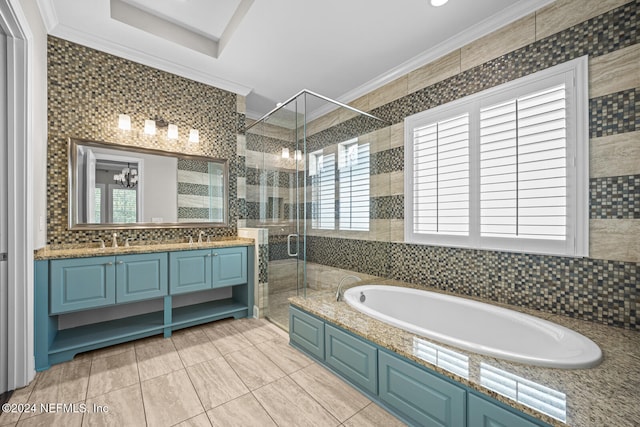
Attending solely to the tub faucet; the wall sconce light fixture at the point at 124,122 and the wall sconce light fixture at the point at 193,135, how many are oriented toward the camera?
2

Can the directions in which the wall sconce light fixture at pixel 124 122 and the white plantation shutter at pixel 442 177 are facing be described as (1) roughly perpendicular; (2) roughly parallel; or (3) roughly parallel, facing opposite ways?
roughly perpendicular

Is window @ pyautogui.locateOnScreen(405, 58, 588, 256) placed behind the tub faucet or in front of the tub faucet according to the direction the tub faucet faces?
in front

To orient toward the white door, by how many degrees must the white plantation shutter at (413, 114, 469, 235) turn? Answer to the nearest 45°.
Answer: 0° — it already faces it

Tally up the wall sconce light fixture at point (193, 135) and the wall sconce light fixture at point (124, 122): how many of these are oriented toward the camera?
2

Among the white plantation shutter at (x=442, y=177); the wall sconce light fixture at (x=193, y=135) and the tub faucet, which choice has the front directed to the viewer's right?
the tub faucet

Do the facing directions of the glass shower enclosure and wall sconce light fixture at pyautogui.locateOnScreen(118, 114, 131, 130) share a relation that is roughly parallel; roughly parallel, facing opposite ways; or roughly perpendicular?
roughly perpendicular

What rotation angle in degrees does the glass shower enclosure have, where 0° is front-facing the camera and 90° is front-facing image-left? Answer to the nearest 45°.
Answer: approximately 45°

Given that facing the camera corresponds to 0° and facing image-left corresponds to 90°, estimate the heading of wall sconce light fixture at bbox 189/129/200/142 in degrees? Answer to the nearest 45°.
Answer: approximately 0°

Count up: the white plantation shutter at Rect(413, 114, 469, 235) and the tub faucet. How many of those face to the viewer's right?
1

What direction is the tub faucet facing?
to the viewer's right

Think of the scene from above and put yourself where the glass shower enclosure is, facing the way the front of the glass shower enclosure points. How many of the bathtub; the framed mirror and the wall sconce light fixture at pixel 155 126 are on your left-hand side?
1

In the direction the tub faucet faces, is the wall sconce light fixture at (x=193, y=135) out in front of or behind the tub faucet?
behind

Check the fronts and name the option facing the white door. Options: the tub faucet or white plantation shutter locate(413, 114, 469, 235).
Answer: the white plantation shutter

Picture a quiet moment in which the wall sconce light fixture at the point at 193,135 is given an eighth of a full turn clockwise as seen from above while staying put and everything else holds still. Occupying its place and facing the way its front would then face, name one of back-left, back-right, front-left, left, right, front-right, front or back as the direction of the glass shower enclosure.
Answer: left

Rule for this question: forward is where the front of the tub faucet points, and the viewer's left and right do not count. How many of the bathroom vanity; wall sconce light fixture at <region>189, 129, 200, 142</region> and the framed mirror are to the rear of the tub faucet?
3
